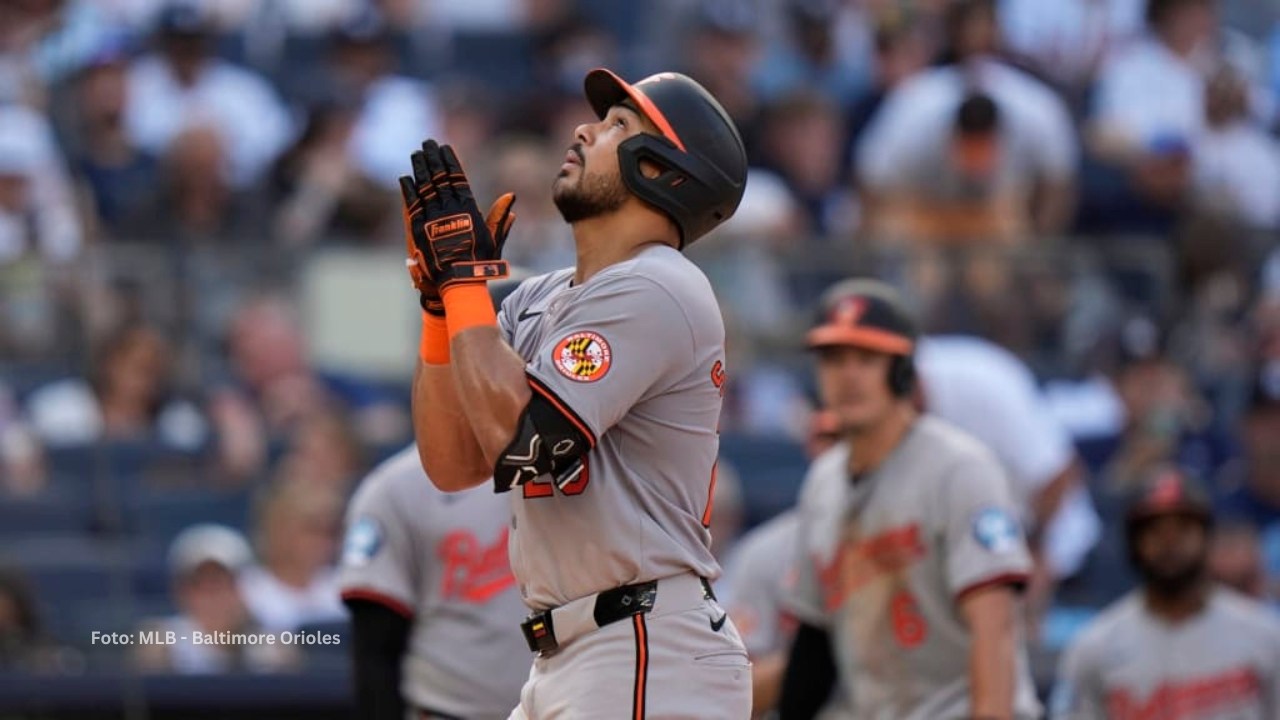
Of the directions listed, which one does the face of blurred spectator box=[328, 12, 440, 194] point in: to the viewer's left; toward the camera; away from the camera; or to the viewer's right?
toward the camera

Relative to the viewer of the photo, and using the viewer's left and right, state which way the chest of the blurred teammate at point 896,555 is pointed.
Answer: facing the viewer and to the left of the viewer

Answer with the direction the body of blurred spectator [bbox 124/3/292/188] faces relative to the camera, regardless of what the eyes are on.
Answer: toward the camera

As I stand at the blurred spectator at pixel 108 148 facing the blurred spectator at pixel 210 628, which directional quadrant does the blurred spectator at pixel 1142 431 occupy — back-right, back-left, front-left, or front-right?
front-left

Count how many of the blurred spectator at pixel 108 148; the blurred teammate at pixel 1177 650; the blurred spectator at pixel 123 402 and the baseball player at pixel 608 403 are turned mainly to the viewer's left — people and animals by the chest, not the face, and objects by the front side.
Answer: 1

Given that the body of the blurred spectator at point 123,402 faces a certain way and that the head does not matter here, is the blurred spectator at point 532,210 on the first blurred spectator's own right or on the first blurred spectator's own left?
on the first blurred spectator's own left

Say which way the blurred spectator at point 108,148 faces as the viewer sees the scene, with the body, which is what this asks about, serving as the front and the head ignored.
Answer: toward the camera

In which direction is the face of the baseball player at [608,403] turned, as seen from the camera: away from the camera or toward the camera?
toward the camera

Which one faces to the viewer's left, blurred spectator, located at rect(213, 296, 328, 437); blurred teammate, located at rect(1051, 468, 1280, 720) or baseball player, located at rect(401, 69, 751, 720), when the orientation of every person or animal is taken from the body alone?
the baseball player
